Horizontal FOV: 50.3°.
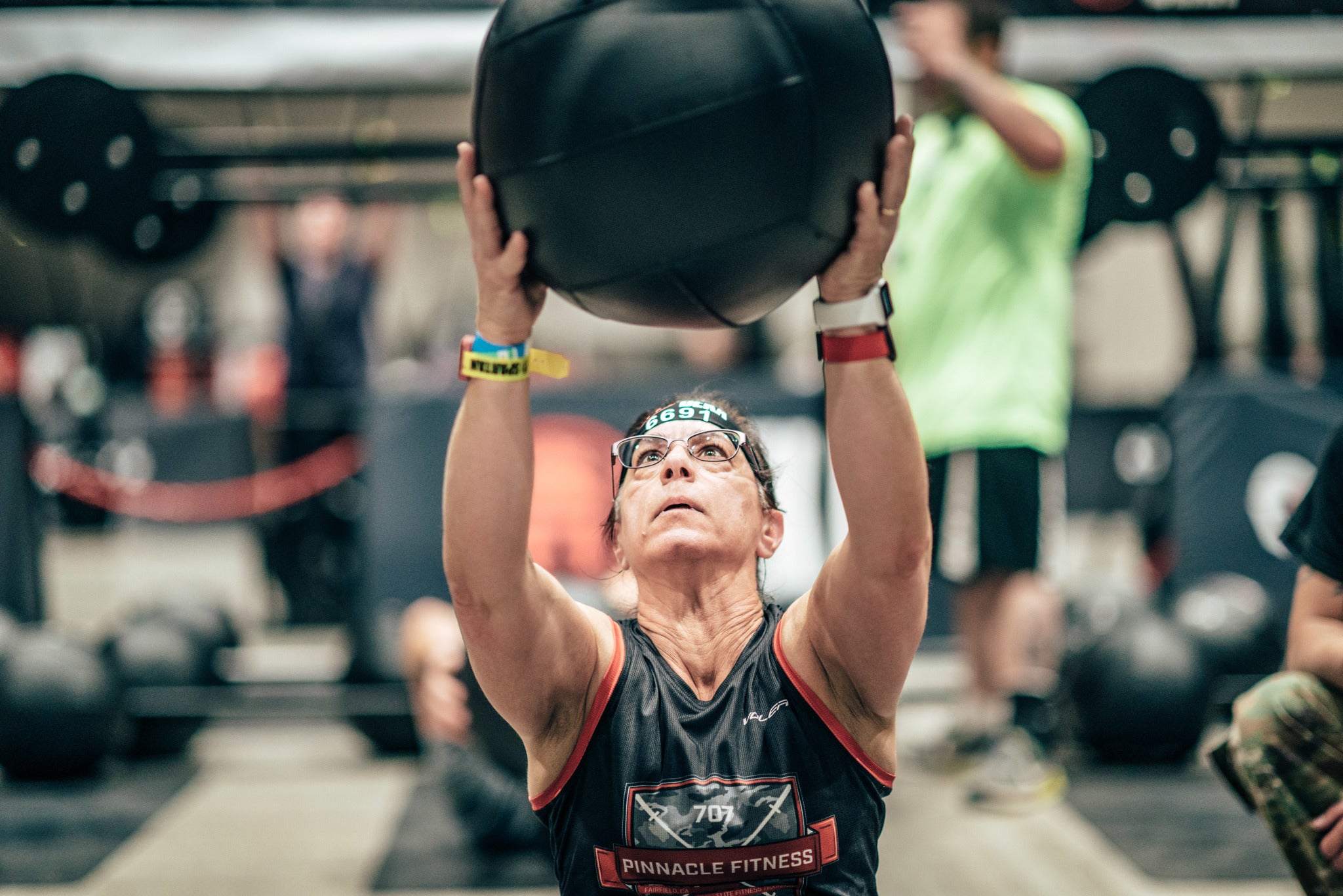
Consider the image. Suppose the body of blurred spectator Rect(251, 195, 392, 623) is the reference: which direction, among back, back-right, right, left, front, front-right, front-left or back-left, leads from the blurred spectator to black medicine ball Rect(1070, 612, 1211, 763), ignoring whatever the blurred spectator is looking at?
front-left

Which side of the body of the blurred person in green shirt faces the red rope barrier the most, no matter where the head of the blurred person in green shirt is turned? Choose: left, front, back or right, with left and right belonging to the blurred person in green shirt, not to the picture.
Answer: right

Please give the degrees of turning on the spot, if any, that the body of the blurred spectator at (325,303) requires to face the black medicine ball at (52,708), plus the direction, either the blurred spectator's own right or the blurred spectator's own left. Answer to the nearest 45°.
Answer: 0° — they already face it

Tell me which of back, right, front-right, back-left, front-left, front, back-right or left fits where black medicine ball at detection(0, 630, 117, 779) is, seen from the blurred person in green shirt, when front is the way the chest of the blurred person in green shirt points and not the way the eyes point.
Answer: front-right

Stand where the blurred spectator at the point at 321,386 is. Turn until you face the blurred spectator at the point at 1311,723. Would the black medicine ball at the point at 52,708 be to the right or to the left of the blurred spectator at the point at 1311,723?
right

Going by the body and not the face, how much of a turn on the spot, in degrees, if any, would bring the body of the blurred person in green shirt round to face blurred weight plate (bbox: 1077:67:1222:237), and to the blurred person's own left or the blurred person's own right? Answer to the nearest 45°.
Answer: approximately 180°

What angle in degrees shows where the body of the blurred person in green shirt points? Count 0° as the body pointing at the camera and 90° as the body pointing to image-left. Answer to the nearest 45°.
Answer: approximately 45°
